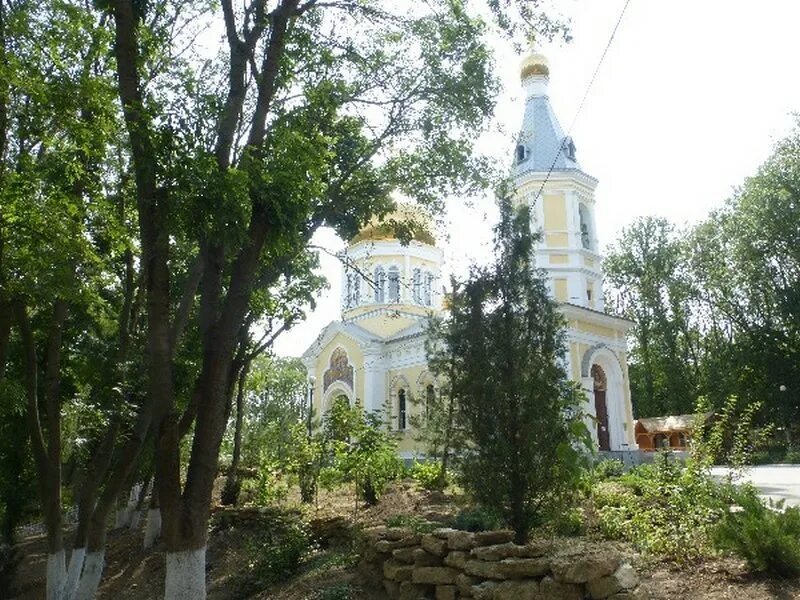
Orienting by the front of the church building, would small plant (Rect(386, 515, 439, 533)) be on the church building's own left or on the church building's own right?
on the church building's own right

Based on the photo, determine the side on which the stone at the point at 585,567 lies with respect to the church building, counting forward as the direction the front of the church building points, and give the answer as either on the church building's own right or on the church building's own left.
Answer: on the church building's own right

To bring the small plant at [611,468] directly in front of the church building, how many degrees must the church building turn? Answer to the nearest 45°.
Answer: approximately 45° to its right

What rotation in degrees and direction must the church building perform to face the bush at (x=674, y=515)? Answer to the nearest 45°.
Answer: approximately 45° to its right

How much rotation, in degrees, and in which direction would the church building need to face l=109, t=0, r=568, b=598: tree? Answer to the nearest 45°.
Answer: approximately 45° to its right

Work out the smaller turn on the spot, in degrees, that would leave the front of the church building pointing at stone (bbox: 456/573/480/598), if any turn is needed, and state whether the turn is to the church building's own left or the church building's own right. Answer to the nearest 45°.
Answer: approximately 45° to the church building's own right

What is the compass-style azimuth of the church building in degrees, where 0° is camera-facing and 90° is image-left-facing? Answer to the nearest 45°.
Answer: approximately 315°

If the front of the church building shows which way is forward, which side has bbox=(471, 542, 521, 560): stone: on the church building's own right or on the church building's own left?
on the church building's own right
